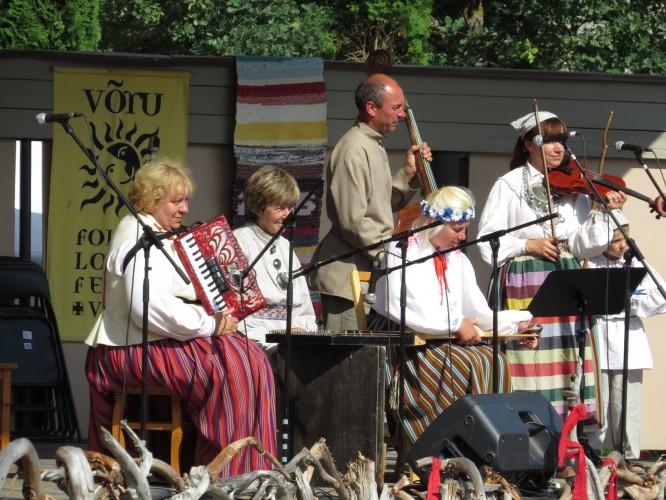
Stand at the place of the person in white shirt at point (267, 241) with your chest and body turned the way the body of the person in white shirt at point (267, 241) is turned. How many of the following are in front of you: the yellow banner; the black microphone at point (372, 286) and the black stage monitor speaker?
2

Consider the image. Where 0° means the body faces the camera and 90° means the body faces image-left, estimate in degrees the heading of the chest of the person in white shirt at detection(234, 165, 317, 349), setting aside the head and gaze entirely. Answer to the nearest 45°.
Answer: approximately 315°

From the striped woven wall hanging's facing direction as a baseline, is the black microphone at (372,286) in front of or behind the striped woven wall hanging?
in front

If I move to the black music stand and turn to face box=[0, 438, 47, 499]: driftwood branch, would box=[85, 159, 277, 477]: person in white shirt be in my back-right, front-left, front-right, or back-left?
front-right

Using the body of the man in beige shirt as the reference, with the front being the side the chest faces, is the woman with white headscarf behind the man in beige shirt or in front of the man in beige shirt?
in front

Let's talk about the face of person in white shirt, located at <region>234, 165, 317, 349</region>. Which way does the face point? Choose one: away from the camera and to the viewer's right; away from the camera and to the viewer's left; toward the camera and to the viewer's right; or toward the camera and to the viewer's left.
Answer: toward the camera and to the viewer's right

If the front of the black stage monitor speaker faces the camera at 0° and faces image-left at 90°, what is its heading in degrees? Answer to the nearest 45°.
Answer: approximately 135°

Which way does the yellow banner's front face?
toward the camera

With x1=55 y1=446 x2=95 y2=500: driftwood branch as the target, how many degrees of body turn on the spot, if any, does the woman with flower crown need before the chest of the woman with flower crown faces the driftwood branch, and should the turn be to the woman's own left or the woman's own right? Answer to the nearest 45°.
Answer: approximately 90° to the woman's own right

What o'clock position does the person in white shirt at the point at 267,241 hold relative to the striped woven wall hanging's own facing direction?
The person in white shirt is roughly at 12 o'clock from the striped woven wall hanging.
